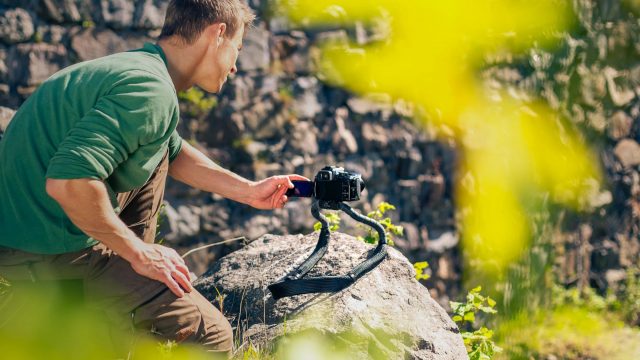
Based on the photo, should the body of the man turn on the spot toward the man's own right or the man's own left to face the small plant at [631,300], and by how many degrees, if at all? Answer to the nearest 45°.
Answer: approximately 45° to the man's own left

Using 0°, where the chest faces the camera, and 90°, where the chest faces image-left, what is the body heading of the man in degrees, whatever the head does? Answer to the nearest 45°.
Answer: approximately 270°

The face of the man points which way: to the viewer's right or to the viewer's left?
to the viewer's right

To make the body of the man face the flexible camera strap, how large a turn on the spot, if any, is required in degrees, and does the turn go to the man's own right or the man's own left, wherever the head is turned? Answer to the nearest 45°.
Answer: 0° — they already face it

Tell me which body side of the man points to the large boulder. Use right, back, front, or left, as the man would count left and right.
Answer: front

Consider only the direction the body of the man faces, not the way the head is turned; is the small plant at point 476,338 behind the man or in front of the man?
in front
